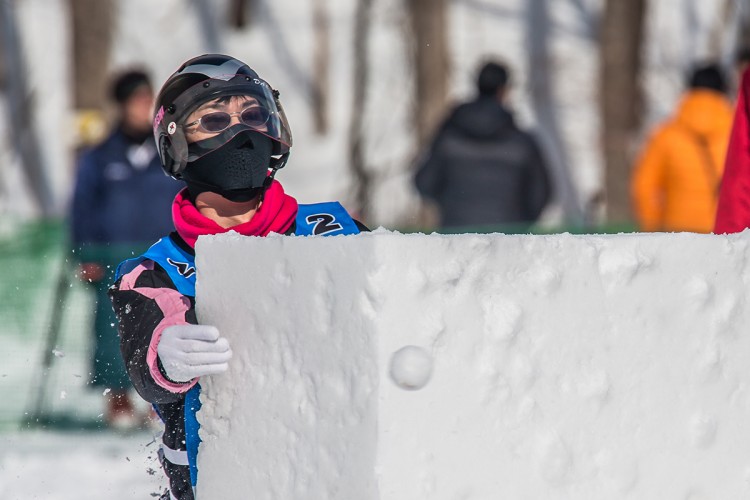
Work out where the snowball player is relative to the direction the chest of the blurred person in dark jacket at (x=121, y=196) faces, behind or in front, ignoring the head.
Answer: in front

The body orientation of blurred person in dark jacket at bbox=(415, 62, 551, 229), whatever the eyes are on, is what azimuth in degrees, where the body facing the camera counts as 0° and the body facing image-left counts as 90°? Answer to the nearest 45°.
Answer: approximately 180°

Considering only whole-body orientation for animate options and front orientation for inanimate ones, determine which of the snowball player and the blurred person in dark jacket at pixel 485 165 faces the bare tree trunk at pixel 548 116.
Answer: the blurred person in dark jacket

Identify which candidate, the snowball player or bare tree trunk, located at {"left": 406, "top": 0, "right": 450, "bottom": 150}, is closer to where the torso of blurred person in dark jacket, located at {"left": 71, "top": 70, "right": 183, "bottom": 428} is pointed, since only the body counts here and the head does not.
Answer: the snowball player

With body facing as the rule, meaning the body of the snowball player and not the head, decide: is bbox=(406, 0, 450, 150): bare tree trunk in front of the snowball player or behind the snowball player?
behind

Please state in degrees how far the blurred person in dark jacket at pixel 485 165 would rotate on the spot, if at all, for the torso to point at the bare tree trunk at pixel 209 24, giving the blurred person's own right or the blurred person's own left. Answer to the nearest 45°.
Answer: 0° — they already face it

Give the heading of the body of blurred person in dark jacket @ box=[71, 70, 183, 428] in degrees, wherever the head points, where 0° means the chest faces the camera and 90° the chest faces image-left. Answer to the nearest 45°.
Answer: approximately 315°

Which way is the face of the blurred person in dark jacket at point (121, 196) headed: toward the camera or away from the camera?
toward the camera

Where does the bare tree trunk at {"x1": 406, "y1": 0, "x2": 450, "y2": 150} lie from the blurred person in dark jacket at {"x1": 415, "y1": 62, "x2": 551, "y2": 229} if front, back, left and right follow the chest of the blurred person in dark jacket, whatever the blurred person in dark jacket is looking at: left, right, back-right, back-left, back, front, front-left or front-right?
front

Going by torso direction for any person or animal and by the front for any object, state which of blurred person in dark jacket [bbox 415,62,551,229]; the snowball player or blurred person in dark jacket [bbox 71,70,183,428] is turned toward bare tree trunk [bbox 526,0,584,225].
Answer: blurred person in dark jacket [bbox 415,62,551,229]

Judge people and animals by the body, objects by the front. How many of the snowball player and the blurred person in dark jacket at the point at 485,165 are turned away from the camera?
1

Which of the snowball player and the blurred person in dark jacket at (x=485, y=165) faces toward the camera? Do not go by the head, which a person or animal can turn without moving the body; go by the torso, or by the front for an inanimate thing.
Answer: the snowball player

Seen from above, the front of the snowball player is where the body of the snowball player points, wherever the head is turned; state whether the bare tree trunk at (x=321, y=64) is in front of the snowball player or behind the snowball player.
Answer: behind

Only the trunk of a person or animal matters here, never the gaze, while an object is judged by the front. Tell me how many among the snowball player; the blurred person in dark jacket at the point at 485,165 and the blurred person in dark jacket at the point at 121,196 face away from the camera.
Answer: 1

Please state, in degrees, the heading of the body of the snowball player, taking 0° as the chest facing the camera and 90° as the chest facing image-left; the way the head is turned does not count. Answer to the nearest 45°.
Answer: approximately 0°

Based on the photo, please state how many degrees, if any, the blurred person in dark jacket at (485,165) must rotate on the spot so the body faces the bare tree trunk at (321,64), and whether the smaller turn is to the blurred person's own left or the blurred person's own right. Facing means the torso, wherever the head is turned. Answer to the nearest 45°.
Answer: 0° — they already face it

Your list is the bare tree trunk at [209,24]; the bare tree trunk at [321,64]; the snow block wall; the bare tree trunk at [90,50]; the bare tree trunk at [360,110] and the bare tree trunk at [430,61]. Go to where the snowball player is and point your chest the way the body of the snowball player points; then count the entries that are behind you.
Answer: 5

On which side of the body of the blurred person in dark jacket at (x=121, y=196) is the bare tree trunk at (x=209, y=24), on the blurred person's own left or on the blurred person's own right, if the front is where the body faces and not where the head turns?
on the blurred person's own left

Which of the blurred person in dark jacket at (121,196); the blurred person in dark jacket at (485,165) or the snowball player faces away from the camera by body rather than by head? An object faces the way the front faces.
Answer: the blurred person in dark jacket at (485,165)

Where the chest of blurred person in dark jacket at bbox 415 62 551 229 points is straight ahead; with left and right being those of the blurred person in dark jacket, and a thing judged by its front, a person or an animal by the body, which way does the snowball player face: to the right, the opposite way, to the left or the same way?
the opposite way

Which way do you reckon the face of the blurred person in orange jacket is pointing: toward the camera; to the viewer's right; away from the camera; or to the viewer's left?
away from the camera
